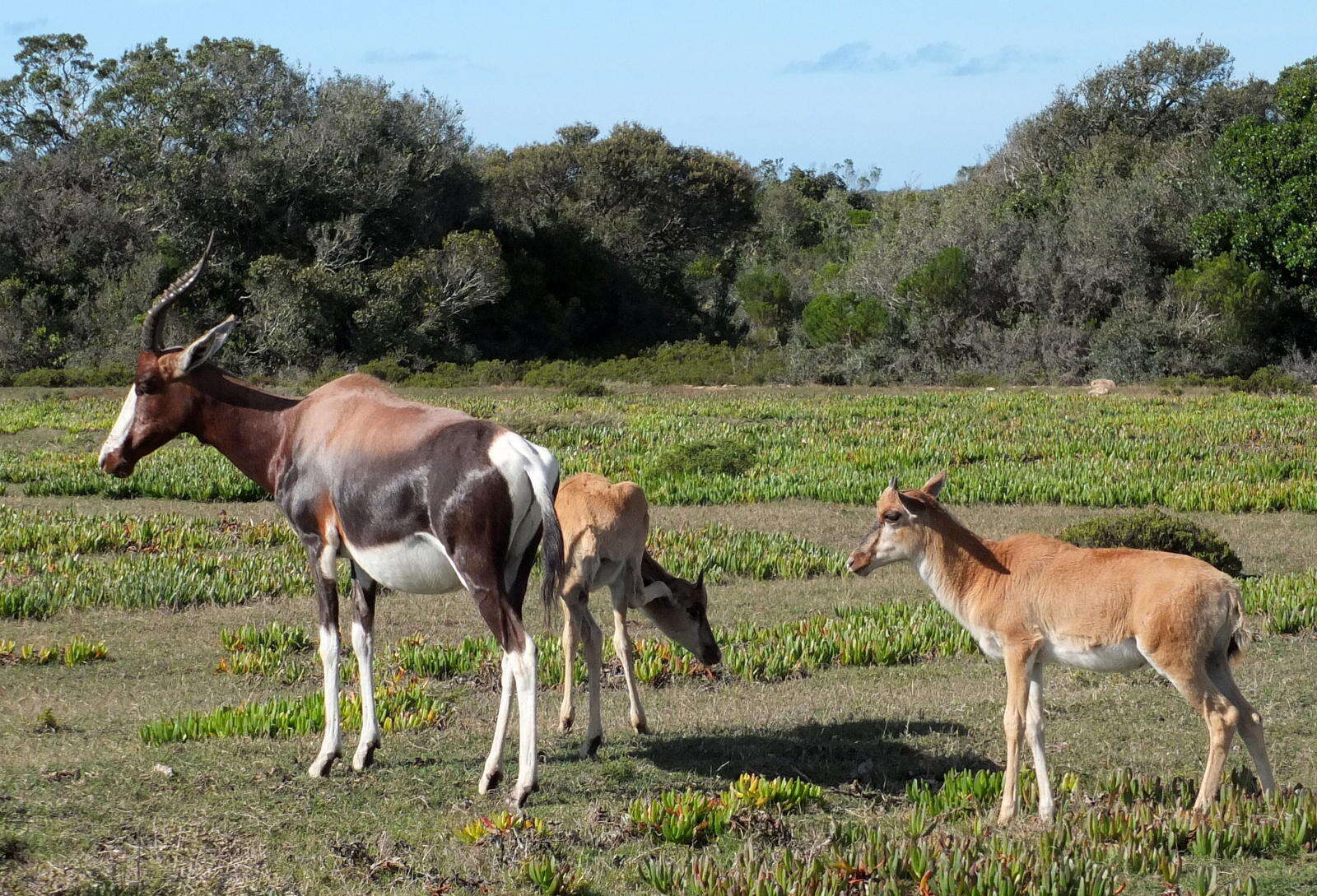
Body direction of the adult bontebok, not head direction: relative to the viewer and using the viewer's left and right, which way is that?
facing away from the viewer and to the left of the viewer

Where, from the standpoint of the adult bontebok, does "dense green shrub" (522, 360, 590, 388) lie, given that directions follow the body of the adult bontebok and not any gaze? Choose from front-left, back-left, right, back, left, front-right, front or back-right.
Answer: front-right

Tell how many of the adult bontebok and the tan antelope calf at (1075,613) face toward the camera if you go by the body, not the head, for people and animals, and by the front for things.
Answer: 0

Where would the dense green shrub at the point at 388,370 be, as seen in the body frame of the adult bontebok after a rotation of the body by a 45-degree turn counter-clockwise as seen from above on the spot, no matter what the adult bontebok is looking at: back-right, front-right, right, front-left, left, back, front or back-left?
right

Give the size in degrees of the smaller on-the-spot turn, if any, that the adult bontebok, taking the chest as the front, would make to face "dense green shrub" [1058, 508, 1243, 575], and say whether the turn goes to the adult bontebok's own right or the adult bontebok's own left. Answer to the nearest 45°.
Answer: approximately 90° to the adult bontebok's own right

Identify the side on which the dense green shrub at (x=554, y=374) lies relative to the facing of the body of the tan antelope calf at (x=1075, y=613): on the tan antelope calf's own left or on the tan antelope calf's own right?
on the tan antelope calf's own right

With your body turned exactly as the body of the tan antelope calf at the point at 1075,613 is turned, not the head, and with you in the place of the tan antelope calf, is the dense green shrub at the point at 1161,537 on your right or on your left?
on your right

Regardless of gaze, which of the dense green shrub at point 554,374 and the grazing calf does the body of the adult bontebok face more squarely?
the dense green shrub

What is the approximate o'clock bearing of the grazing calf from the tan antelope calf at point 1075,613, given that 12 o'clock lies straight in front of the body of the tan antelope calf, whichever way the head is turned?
The grazing calf is roughly at 1 o'clock from the tan antelope calf.

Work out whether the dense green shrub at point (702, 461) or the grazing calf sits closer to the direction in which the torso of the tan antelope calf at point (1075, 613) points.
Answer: the grazing calf

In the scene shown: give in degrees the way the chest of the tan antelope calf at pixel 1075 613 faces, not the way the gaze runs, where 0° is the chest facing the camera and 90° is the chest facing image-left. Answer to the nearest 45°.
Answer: approximately 90°

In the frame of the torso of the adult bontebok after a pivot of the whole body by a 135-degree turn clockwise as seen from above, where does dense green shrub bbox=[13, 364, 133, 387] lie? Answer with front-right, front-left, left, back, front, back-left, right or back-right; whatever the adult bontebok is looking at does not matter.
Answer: left

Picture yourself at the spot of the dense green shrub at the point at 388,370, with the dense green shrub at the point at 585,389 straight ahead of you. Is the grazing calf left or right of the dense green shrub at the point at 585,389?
right
